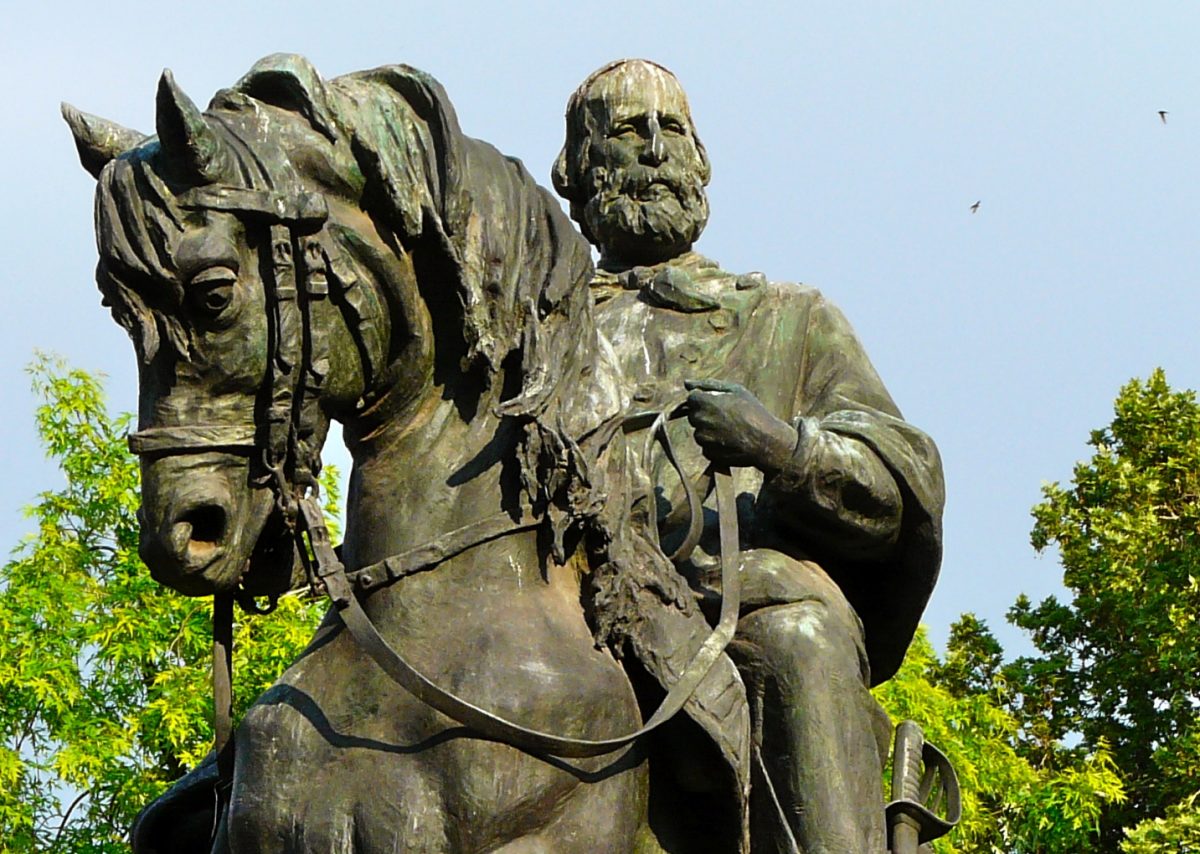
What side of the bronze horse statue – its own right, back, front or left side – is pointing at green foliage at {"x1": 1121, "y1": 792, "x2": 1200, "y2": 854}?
back

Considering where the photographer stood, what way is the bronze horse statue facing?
facing the viewer and to the left of the viewer

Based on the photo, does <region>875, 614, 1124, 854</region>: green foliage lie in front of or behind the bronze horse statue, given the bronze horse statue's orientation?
behind

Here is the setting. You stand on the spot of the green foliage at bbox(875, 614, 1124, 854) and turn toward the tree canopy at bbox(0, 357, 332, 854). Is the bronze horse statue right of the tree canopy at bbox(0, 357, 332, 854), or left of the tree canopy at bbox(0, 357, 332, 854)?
left

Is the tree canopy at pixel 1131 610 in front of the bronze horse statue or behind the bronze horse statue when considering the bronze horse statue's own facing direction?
behind

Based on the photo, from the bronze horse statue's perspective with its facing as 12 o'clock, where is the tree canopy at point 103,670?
The tree canopy is roughly at 4 o'clock from the bronze horse statue.
